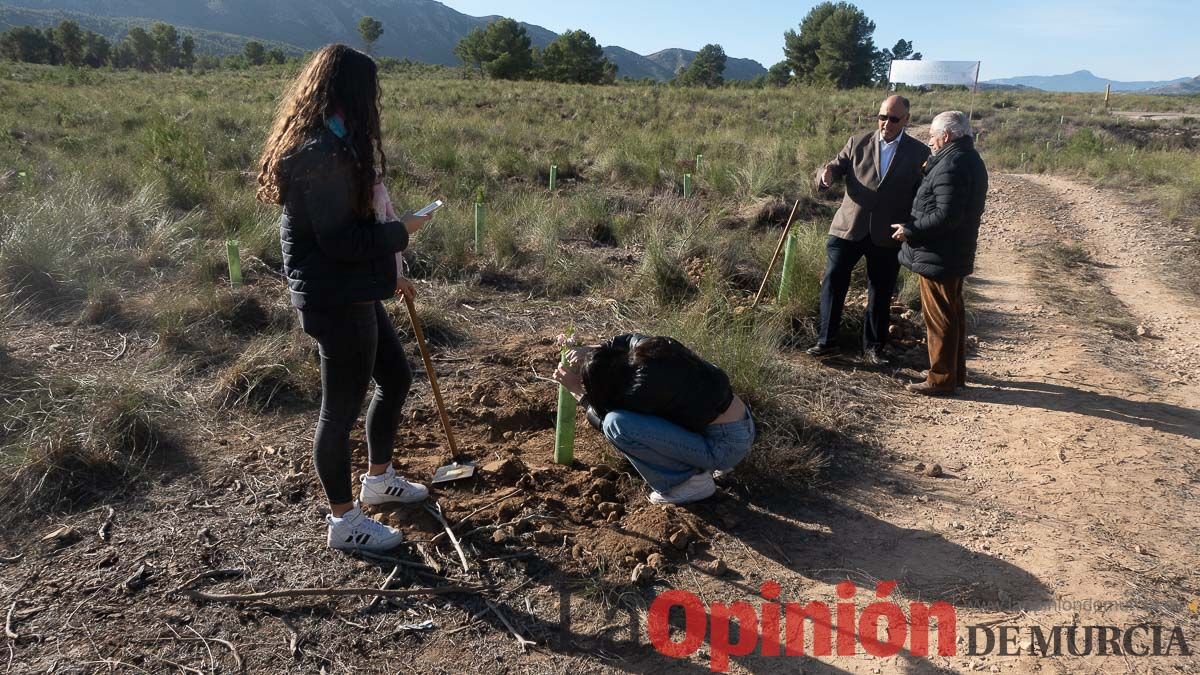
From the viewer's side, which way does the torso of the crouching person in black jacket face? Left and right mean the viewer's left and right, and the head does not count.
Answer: facing to the left of the viewer

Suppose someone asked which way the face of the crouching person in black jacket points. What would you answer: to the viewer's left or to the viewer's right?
to the viewer's left

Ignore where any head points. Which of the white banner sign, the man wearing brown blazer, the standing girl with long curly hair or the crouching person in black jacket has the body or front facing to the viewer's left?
the crouching person in black jacket

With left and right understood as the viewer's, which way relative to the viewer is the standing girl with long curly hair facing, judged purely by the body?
facing to the right of the viewer

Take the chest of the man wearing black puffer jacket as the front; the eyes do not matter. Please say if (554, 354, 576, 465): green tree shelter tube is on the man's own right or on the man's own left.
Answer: on the man's own left

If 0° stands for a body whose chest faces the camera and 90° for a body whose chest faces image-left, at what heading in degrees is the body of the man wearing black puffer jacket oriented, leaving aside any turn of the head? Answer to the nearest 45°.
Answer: approximately 90°

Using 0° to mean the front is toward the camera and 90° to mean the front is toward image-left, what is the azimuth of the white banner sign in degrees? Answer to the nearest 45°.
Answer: approximately 0°

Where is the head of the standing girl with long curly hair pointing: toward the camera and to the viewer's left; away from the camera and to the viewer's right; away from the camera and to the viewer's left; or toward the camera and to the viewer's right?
away from the camera and to the viewer's right
